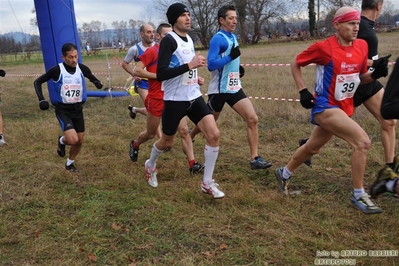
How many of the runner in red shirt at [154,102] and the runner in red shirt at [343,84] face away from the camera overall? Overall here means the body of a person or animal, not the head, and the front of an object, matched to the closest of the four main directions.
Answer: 0

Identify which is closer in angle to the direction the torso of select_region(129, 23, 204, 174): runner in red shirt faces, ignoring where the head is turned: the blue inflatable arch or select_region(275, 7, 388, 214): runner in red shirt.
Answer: the runner in red shirt

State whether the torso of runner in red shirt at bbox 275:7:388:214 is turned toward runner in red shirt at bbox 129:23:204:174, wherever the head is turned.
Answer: no

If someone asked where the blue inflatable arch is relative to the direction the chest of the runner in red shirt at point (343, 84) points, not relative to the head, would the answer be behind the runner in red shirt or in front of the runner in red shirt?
behind

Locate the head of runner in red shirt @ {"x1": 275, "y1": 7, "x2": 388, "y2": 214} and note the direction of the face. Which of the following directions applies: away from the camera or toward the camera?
toward the camera

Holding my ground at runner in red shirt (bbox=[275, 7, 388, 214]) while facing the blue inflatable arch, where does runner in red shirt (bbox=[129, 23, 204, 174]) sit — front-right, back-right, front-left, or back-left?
front-left
